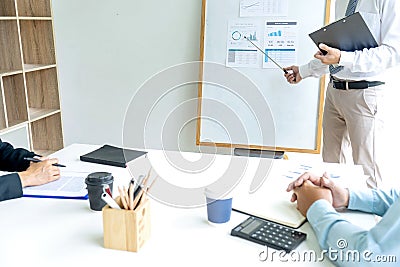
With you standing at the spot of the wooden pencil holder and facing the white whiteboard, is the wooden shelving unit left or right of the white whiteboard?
left

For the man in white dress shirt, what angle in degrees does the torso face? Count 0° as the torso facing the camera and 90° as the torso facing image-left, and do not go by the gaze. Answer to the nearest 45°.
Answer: approximately 45°

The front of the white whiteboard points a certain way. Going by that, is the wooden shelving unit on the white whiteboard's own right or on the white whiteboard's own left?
on the white whiteboard's own right

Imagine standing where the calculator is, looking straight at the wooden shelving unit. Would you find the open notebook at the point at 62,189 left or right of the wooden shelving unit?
left

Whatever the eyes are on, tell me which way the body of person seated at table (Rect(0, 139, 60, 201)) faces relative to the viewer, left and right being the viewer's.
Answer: facing to the right of the viewer

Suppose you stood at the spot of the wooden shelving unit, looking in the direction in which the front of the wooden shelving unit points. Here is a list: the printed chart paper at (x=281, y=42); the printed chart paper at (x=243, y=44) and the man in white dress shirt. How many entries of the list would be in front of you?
3

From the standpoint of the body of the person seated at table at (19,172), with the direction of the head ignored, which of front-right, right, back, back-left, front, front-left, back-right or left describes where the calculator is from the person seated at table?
front-right

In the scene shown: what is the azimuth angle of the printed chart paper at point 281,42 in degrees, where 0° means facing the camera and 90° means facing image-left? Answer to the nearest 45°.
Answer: approximately 0°

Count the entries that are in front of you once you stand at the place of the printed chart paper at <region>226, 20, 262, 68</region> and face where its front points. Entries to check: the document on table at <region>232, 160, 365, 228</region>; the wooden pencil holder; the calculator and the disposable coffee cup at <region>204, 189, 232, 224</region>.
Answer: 4

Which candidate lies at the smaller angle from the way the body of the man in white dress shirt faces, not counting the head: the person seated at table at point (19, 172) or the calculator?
the person seated at table

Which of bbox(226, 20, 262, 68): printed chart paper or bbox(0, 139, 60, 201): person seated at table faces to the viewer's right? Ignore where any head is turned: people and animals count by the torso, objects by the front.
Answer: the person seated at table

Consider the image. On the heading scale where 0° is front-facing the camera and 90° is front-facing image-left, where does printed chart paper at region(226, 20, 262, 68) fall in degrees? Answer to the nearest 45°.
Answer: approximately 0°

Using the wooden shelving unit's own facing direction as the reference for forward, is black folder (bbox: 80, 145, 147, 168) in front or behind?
in front

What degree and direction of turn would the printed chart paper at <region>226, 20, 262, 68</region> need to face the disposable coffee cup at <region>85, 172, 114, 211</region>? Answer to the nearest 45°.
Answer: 0° — it already faces it

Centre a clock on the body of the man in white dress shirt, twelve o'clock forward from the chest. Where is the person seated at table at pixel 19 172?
The person seated at table is roughly at 12 o'clock from the man in white dress shirt.

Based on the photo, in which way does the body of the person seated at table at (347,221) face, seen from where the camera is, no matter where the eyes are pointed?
to the viewer's left
